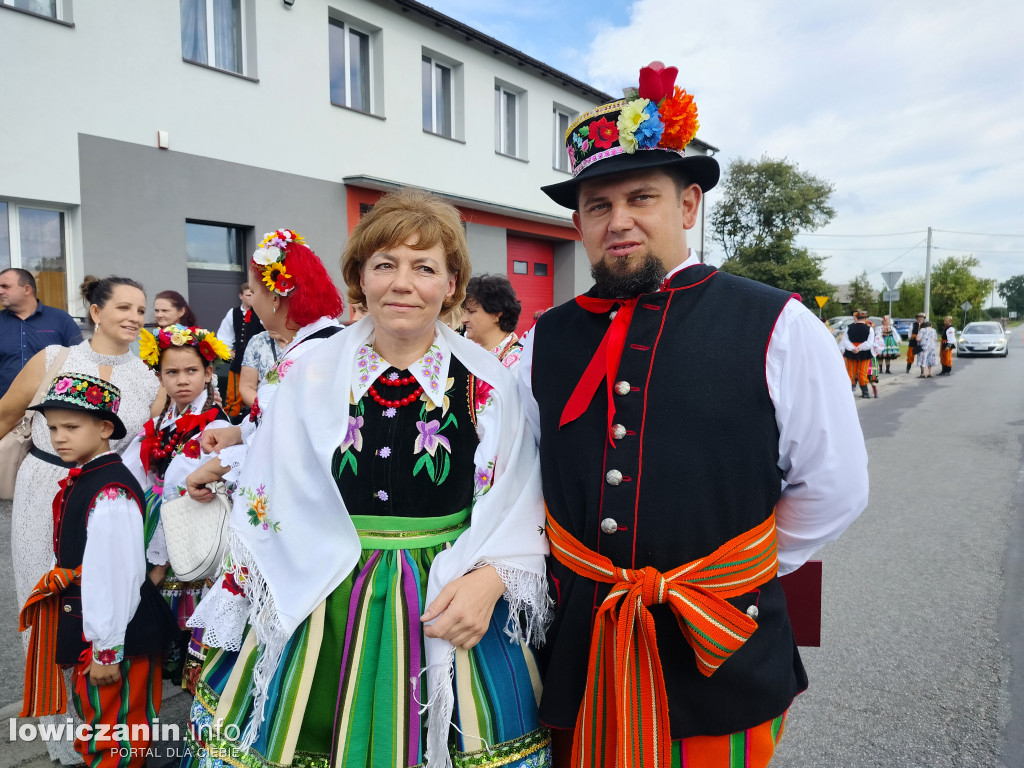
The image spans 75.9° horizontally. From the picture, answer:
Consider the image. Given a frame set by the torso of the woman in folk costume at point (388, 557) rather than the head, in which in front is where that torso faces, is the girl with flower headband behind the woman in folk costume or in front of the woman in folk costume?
behind

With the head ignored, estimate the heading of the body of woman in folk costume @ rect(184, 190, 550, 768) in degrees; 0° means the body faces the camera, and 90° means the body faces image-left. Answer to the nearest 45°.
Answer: approximately 0°

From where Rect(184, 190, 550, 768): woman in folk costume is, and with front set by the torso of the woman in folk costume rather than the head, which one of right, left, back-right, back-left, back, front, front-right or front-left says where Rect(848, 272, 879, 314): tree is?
back-left

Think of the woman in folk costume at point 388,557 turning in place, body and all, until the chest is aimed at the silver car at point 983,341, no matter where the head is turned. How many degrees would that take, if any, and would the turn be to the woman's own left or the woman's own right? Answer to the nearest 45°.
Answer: approximately 135° to the woman's own left

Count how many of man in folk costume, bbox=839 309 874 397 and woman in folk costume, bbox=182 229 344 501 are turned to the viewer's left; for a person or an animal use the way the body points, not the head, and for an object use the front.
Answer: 1

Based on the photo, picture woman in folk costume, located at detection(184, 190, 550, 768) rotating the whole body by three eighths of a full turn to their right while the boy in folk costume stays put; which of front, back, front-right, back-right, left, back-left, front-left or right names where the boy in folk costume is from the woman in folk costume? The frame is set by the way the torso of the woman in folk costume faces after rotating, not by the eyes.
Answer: front

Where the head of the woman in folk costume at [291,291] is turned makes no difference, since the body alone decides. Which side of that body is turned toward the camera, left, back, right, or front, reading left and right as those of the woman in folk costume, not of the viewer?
left

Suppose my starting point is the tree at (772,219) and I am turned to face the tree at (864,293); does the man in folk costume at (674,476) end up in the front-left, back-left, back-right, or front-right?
back-right
